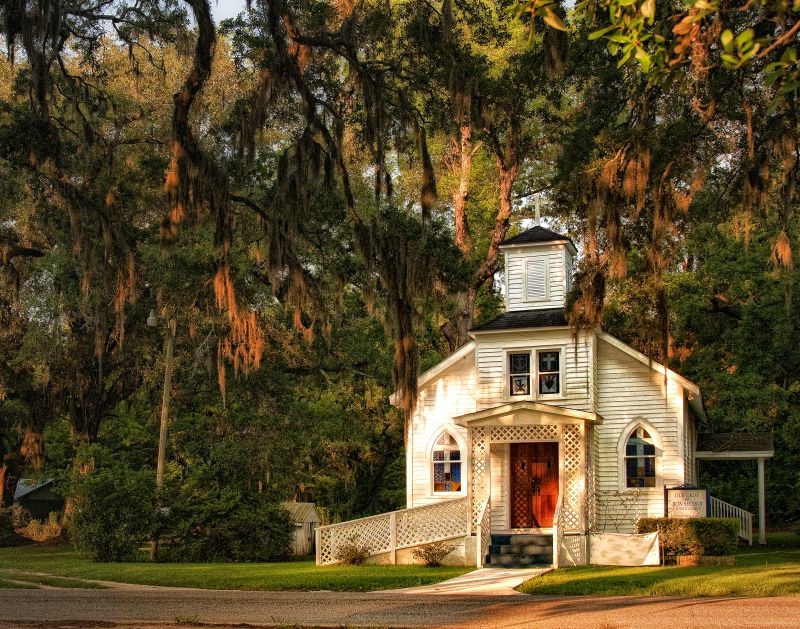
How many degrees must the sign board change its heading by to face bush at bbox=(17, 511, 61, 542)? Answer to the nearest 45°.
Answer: approximately 135° to its right

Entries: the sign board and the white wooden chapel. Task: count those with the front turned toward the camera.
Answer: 2

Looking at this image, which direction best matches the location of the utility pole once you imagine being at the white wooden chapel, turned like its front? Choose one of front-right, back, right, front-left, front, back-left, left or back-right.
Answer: right

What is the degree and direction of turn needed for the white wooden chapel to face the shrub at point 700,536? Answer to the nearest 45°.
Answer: approximately 45° to its left

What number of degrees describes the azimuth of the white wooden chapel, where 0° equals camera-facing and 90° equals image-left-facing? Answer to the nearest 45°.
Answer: approximately 0°

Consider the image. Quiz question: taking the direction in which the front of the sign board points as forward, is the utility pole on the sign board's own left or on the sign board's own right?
on the sign board's own right

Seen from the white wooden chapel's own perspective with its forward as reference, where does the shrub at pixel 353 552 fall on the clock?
The shrub is roughly at 2 o'clock from the white wooden chapel.

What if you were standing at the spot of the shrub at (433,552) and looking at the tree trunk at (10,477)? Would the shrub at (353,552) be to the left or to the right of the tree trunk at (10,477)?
left

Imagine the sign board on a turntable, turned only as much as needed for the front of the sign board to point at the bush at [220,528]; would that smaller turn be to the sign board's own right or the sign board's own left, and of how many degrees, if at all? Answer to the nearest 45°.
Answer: approximately 90° to the sign board's own right

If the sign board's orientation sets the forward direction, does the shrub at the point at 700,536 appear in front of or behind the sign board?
in front
